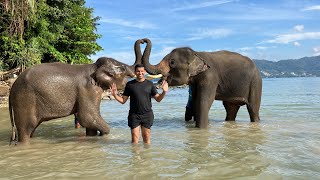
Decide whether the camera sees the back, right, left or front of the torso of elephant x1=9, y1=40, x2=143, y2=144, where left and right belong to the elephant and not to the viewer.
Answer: right

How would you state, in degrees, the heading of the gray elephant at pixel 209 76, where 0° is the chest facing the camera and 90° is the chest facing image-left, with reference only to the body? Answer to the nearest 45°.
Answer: approximately 90°

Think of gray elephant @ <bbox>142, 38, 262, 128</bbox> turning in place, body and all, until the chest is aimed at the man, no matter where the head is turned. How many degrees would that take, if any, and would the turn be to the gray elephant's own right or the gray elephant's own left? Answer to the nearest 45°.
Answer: approximately 45° to the gray elephant's own left

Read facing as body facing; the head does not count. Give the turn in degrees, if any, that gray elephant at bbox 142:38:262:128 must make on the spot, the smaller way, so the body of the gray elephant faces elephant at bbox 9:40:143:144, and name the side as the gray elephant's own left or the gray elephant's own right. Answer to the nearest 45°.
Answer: approximately 45° to the gray elephant's own left

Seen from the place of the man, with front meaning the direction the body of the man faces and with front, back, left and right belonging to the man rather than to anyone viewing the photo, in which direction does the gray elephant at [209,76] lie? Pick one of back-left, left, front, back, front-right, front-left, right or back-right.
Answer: back-left

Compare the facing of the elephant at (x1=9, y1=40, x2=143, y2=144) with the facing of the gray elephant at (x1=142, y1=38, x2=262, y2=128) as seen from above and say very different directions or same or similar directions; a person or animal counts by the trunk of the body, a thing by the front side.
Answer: very different directions

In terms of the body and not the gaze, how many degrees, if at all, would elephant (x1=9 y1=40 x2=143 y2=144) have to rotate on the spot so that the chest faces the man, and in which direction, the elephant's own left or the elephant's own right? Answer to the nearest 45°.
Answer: approximately 45° to the elephant's own right

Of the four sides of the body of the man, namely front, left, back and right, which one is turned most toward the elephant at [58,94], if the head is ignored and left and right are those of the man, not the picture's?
right

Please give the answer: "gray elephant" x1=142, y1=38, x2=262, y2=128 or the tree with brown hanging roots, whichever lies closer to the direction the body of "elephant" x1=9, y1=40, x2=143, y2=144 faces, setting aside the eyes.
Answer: the gray elephant

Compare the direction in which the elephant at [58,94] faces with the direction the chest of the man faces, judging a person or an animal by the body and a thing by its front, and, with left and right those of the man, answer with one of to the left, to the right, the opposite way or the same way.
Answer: to the left

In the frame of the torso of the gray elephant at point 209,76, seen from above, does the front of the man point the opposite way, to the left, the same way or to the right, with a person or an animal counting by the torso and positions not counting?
to the left

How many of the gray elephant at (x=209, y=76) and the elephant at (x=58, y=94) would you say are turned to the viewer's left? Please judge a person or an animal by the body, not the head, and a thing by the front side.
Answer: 1
